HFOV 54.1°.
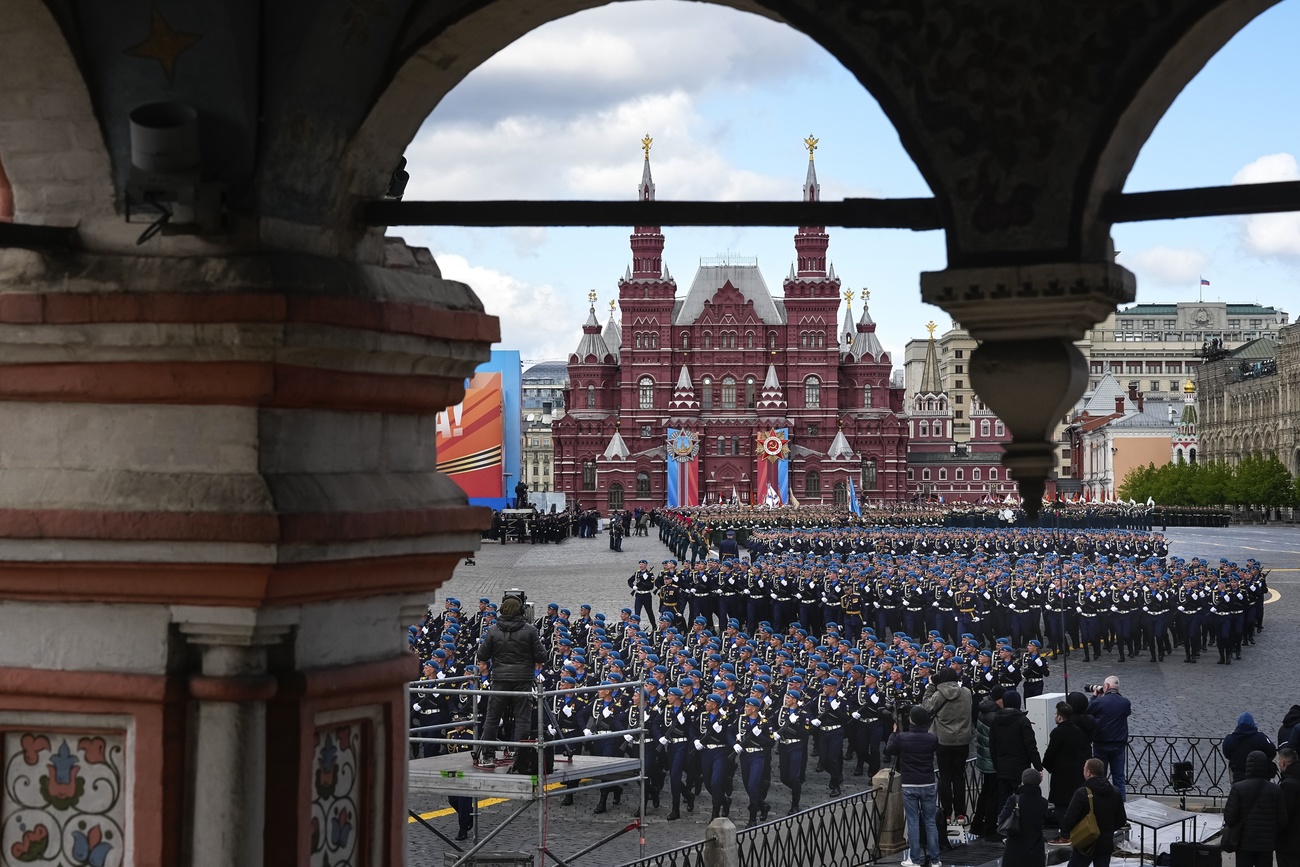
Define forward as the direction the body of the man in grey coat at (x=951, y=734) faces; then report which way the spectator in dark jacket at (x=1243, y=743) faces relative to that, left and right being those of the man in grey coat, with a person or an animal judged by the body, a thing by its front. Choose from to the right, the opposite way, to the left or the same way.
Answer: the same way

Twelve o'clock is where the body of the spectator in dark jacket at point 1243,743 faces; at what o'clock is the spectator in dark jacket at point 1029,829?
the spectator in dark jacket at point 1029,829 is roughly at 7 o'clock from the spectator in dark jacket at point 1243,743.

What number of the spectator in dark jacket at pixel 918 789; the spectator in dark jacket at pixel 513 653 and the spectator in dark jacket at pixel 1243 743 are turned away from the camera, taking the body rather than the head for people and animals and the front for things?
3

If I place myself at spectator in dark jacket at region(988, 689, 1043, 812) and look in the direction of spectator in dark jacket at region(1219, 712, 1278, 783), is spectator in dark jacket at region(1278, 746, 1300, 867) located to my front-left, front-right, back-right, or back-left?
front-right

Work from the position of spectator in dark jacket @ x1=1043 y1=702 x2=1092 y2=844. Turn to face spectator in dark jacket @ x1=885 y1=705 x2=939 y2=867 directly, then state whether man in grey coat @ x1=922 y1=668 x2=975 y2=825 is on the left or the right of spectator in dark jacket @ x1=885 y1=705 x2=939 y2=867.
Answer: right

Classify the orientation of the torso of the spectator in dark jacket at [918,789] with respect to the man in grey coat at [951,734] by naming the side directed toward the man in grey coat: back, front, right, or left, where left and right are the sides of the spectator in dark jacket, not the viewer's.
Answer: front

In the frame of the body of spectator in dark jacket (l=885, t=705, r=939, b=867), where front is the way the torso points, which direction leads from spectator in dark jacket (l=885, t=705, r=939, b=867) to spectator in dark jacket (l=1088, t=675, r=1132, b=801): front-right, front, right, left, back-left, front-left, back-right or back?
front-right

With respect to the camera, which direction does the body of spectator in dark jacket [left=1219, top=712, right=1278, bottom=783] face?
away from the camera

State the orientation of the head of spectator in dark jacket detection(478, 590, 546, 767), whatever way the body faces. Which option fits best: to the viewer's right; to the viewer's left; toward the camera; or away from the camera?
away from the camera

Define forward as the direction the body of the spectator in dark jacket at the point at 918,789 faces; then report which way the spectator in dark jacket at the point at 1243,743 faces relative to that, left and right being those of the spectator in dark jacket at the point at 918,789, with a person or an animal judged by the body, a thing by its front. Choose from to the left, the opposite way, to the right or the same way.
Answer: the same way

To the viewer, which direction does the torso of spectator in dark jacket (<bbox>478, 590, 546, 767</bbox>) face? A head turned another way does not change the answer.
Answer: away from the camera

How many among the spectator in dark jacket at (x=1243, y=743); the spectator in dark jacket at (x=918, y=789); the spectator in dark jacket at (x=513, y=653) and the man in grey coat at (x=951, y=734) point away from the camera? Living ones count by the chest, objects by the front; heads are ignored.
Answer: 4

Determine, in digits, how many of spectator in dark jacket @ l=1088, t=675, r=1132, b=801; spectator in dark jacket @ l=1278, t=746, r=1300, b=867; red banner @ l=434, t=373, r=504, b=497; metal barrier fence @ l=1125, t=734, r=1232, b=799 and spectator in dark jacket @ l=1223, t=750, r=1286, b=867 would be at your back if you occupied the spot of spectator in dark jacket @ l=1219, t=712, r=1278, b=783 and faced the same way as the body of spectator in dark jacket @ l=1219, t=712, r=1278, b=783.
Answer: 2

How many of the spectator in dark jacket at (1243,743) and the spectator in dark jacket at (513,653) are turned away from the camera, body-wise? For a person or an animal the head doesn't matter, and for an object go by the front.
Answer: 2

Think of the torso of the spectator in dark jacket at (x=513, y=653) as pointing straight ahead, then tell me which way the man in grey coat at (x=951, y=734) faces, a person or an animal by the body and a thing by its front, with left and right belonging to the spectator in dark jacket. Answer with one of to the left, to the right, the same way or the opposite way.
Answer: the same way

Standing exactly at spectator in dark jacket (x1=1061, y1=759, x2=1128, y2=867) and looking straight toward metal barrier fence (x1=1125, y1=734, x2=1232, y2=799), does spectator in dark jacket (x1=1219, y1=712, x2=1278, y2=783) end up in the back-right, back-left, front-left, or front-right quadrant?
front-right

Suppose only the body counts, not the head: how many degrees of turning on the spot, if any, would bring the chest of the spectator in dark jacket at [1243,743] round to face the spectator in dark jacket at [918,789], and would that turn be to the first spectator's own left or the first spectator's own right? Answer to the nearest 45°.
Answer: approximately 90° to the first spectator's own left

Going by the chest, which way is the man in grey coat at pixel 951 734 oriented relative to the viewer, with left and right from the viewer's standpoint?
facing away from the viewer

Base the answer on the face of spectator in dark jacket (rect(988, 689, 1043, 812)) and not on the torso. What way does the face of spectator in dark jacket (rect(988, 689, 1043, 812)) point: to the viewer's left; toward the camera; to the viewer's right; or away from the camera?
away from the camera

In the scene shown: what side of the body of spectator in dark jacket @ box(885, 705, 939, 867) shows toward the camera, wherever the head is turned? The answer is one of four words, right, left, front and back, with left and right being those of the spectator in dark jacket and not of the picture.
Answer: back

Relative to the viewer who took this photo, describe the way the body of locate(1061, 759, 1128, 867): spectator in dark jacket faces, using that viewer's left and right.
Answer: facing away from the viewer and to the left of the viewer
